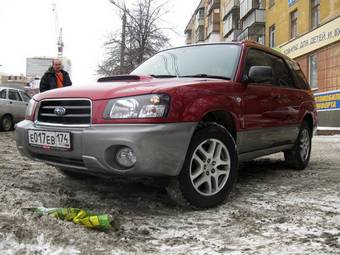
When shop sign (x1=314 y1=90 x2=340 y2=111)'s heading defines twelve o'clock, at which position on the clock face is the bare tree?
The bare tree is roughly at 2 o'clock from the shop sign.

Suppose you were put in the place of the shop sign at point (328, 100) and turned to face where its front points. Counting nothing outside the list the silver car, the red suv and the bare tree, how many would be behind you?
0

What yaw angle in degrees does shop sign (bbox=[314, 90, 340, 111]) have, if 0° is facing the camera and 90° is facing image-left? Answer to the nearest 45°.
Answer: approximately 45°

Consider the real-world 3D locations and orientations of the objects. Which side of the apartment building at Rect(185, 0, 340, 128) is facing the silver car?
front

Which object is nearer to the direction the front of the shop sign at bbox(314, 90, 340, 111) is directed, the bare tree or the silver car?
the silver car

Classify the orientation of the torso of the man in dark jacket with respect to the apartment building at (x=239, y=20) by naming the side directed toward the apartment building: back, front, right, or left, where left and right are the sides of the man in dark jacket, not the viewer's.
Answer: left

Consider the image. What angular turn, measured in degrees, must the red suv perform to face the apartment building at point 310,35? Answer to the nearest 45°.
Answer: approximately 135° to its right

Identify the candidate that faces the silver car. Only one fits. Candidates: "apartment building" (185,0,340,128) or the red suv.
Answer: the apartment building

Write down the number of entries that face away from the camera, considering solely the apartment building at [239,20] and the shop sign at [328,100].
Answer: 0

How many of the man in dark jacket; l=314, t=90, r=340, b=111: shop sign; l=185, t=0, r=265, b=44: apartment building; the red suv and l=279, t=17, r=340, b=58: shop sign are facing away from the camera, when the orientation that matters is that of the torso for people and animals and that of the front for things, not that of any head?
0

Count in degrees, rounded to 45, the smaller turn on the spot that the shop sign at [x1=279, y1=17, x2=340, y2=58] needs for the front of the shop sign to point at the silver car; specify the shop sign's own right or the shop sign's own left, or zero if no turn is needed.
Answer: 0° — it already faces it

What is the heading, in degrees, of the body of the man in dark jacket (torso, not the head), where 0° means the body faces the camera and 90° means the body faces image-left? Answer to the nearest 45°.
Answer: approximately 315°

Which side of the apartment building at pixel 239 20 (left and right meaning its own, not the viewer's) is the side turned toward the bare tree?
front

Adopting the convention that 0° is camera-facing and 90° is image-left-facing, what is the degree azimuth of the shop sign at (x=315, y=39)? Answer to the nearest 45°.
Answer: approximately 45°

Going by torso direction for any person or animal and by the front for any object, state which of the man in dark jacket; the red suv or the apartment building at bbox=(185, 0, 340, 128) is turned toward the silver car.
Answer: the apartment building

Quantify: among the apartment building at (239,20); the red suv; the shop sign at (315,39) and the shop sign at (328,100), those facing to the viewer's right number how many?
0
